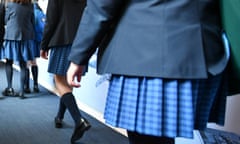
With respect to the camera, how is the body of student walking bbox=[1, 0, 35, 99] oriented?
away from the camera

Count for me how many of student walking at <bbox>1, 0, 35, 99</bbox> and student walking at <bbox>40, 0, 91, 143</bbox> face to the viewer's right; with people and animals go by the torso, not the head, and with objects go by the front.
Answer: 0

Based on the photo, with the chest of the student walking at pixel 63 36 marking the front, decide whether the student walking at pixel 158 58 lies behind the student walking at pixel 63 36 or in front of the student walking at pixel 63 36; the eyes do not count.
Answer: behind

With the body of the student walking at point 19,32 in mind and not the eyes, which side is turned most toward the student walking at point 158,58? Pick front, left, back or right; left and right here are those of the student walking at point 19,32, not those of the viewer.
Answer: back

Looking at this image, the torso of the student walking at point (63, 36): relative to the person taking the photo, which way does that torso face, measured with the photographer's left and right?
facing away from the viewer and to the left of the viewer

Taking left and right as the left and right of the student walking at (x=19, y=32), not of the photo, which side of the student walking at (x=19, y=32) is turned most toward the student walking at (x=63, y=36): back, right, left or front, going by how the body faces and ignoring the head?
back
